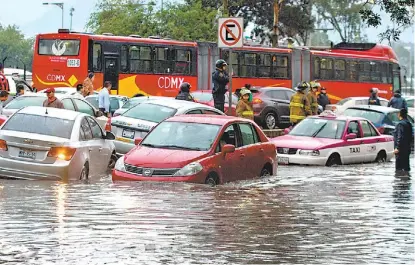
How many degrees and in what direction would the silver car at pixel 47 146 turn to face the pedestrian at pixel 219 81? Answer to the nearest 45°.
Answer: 0° — it already faces them

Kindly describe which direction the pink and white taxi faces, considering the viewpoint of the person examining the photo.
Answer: facing the viewer and to the left of the viewer

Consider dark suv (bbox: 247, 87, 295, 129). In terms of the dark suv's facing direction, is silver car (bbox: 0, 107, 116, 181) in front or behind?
behind

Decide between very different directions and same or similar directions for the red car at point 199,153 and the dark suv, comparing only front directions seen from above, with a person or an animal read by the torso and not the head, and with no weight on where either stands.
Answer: very different directions
